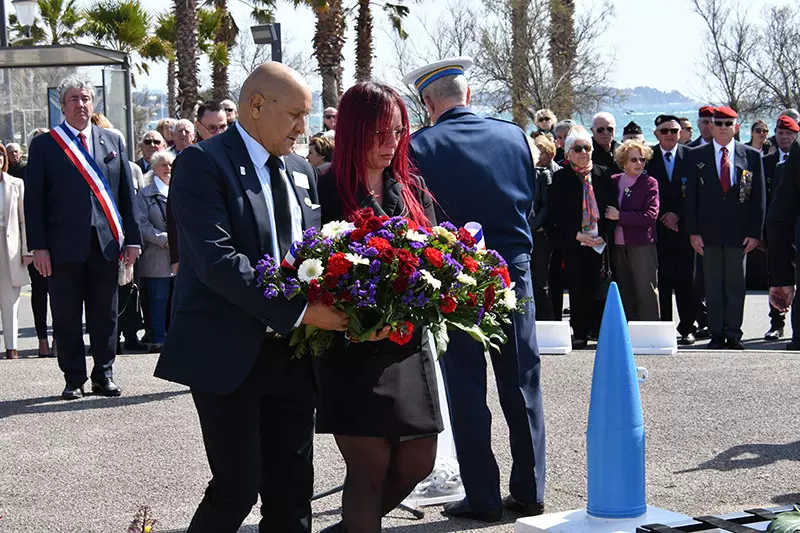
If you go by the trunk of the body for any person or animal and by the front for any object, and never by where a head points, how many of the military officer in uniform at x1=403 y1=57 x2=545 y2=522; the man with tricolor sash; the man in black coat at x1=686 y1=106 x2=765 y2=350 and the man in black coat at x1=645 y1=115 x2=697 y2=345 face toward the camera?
3

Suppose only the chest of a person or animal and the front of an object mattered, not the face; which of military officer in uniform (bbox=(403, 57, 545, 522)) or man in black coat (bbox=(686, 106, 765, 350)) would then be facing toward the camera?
the man in black coat

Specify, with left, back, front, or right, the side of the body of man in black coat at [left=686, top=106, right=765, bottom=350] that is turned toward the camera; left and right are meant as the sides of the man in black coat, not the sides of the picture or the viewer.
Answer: front

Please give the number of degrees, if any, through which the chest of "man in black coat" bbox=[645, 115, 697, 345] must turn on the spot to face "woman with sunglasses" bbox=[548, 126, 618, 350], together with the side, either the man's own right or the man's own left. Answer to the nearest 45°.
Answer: approximately 45° to the man's own right

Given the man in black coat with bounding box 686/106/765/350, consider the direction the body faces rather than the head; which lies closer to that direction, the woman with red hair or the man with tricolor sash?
the woman with red hair

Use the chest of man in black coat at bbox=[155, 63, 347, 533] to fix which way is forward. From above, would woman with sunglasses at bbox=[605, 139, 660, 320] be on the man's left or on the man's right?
on the man's left

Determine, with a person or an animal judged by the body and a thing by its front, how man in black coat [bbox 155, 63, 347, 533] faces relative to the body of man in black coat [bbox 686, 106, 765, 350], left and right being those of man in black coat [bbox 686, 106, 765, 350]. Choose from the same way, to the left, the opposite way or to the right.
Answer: to the left

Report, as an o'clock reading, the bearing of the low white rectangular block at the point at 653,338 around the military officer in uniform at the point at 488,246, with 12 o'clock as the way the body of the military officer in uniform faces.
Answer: The low white rectangular block is roughly at 2 o'clock from the military officer in uniform.

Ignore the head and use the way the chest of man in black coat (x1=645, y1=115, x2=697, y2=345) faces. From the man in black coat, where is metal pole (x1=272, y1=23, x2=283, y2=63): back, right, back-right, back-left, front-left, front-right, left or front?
right

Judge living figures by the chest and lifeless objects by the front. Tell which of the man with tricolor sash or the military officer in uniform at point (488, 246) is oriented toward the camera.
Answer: the man with tricolor sash

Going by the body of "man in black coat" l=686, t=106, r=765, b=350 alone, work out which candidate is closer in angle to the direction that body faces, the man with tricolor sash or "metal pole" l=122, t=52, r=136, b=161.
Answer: the man with tricolor sash

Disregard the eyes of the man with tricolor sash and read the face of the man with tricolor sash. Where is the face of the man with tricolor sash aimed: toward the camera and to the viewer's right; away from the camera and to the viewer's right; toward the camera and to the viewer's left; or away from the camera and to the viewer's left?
toward the camera and to the viewer's right

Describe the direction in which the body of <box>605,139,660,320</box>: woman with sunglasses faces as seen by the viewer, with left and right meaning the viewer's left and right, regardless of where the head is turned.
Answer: facing the viewer and to the left of the viewer

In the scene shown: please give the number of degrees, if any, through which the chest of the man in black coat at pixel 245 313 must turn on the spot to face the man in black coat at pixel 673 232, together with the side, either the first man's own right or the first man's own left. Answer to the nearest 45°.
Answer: approximately 90° to the first man's own left
